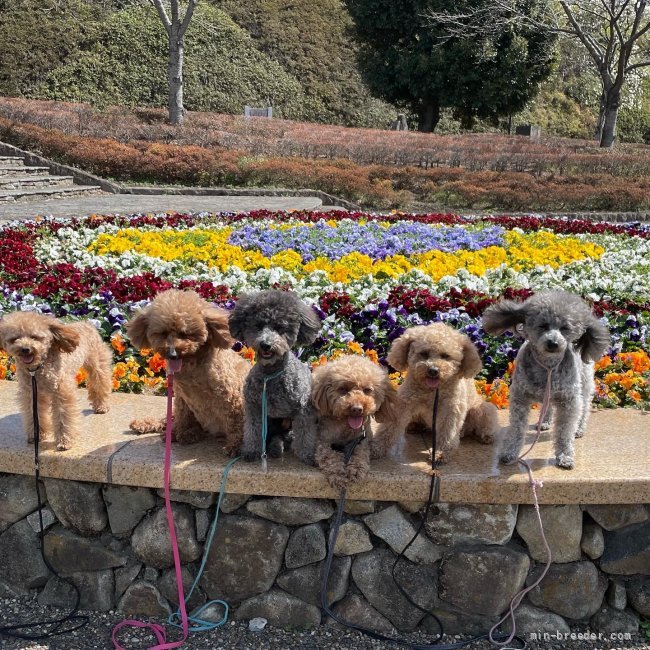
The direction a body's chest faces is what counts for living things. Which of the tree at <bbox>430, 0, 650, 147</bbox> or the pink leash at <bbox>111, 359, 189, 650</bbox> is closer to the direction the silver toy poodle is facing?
the pink leash

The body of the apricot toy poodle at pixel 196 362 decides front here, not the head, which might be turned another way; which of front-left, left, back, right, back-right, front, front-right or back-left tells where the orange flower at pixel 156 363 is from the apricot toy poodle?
back-right

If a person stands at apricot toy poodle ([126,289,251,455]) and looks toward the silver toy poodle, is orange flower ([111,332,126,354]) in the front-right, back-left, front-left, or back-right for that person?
back-left

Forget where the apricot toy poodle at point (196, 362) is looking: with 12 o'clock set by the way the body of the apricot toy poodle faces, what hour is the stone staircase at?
The stone staircase is roughly at 4 o'clock from the apricot toy poodle.

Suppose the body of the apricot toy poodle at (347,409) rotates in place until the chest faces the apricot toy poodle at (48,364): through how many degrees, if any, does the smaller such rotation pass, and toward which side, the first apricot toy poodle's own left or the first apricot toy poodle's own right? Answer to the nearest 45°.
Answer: approximately 90° to the first apricot toy poodle's own right

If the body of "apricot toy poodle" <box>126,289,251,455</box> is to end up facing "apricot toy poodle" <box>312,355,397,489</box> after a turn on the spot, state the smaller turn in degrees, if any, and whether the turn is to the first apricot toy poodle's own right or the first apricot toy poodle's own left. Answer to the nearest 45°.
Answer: approximately 90° to the first apricot toy poodle's own left

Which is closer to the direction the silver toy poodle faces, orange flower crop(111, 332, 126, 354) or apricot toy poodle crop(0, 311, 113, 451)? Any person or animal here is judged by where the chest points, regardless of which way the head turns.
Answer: the apricot toy poodle

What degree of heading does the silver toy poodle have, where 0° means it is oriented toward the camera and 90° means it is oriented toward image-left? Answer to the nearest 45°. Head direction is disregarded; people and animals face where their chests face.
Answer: approximately 0°

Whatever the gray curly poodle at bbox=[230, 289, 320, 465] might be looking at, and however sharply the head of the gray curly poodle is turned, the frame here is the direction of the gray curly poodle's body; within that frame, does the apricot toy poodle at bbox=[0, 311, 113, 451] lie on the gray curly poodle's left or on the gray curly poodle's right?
on the gray curly poodle's right

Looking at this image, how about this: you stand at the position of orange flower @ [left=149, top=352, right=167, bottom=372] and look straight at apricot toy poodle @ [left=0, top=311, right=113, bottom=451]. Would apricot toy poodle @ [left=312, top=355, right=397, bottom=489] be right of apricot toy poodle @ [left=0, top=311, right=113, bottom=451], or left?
left
